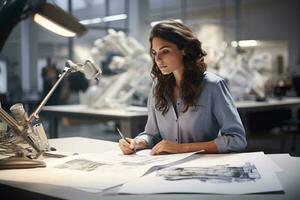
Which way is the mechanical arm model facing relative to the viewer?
to the viewer's right

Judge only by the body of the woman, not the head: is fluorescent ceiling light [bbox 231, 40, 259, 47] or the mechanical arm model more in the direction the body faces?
the mechanical arm model

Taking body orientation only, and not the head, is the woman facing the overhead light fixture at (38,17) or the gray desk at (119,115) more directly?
the overhead light fixture

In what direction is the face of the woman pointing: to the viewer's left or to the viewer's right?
to the viewer's left

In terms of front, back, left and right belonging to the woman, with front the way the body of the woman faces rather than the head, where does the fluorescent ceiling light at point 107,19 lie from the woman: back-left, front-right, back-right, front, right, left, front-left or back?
back-right

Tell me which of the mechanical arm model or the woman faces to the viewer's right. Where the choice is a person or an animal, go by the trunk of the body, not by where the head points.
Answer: the mechanical arm model

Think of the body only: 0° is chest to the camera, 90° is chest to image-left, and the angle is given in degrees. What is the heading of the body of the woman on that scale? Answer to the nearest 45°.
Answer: approximately 45°

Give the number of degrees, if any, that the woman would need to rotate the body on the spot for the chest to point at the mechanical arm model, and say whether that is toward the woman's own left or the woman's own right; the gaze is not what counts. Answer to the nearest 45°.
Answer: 0° — they already face it

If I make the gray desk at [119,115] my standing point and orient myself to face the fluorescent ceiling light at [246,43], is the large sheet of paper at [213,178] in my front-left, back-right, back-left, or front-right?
back-right
